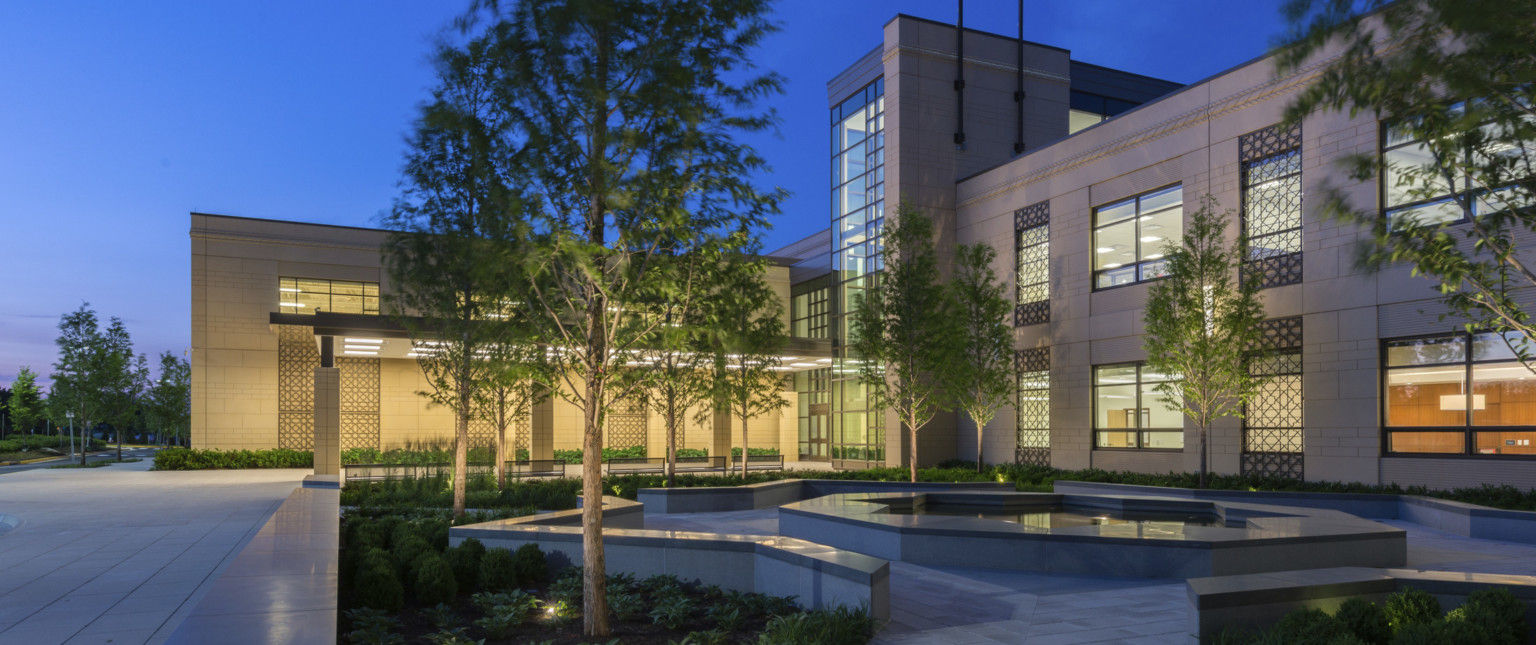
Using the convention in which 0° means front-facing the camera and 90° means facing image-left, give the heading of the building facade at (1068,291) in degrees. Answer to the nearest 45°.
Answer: approximately 45°

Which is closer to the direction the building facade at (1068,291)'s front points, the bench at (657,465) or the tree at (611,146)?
the tree

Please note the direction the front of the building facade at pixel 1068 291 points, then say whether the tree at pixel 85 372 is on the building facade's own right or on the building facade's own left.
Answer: on the building facade's own right

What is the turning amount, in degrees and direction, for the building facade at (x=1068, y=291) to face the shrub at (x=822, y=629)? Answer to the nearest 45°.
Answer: approximately 45° to its left

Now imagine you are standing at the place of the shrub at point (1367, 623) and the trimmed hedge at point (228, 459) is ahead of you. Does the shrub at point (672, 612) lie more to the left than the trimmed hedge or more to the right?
left

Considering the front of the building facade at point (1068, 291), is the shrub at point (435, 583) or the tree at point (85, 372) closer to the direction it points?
the shrub

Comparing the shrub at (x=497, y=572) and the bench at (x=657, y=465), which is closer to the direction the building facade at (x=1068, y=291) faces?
the shrub

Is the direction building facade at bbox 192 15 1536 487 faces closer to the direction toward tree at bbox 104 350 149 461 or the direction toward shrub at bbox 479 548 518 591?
the shrub

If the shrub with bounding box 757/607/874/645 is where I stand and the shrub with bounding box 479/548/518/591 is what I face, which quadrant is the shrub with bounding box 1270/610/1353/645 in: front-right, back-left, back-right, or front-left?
back-right

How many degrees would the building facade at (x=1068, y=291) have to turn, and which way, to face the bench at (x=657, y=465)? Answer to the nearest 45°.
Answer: approximately 90° to its right
